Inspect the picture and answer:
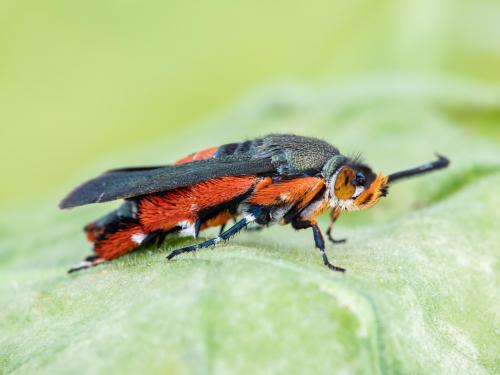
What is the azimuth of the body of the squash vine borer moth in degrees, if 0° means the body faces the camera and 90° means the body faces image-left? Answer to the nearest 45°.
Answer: approximately 270°
